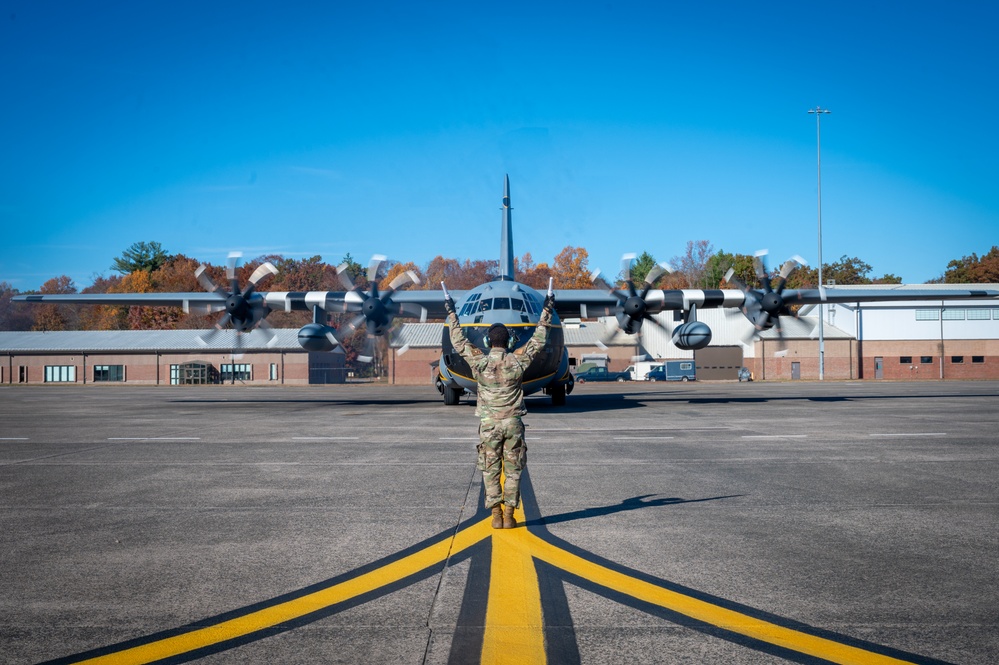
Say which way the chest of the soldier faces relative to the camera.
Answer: away from the camera

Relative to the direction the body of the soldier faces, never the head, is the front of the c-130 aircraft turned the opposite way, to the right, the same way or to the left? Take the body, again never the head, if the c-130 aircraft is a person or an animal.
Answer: the opposite way

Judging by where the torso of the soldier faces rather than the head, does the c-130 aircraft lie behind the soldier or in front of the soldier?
in front

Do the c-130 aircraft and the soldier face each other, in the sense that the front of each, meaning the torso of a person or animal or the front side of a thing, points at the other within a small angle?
yes

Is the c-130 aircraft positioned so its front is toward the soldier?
yes

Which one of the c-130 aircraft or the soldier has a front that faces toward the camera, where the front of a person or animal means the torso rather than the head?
the c-130 aircraft

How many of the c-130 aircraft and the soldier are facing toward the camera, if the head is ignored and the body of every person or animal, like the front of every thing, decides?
1

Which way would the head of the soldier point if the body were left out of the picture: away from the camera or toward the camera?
away from the camera

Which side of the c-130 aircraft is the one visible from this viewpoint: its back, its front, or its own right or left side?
front
